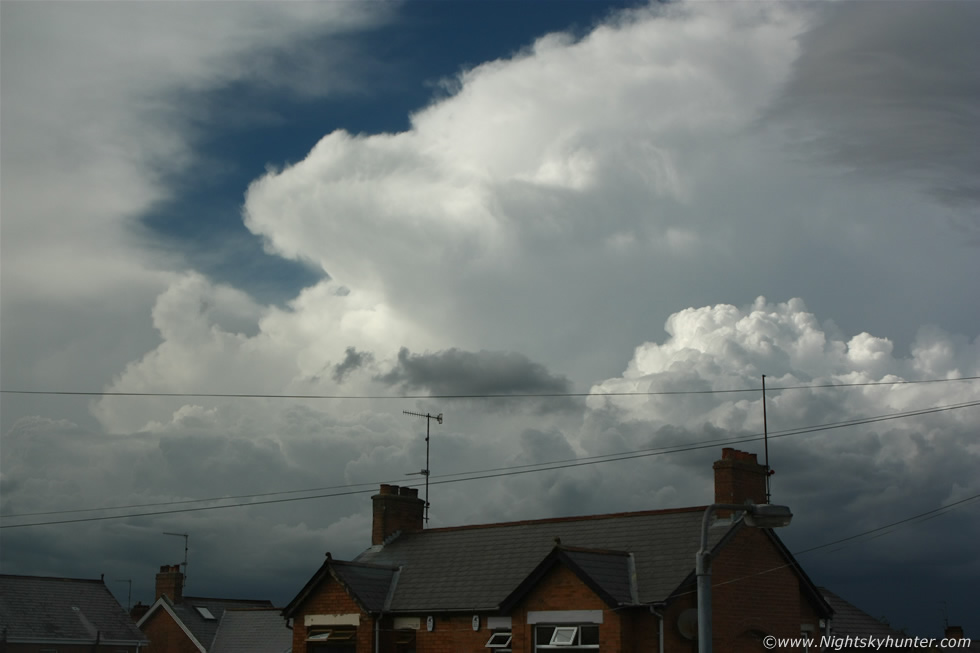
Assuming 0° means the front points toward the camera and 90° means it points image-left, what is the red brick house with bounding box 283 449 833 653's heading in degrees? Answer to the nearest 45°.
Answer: approximately 45°
